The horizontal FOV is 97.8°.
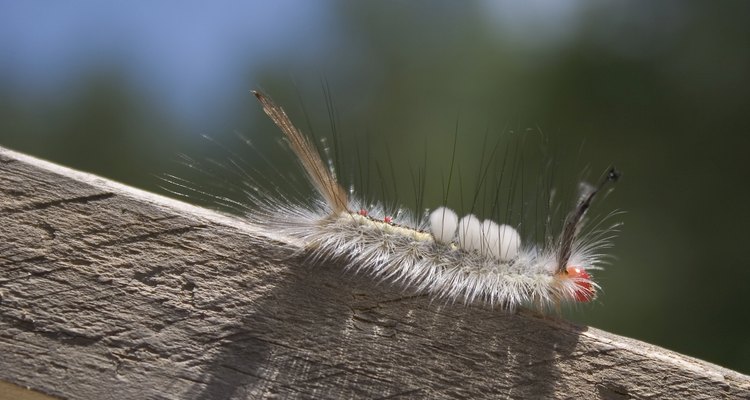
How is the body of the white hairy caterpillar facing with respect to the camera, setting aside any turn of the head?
to the viewer's right
